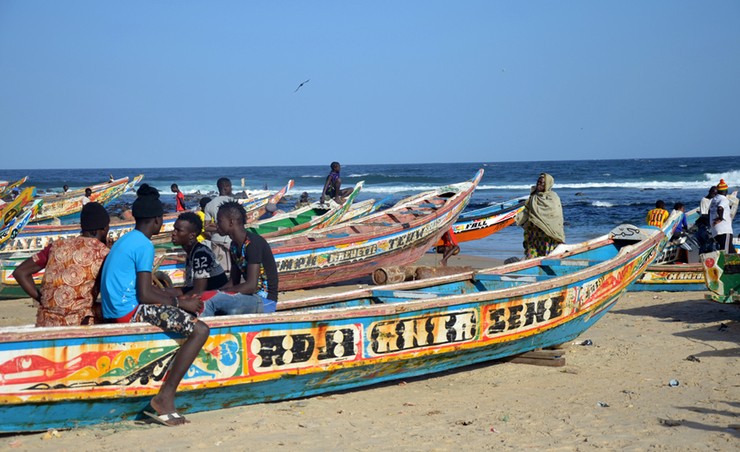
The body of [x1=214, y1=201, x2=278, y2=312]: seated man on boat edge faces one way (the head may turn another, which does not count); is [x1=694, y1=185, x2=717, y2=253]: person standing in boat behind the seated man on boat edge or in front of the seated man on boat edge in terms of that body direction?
behind

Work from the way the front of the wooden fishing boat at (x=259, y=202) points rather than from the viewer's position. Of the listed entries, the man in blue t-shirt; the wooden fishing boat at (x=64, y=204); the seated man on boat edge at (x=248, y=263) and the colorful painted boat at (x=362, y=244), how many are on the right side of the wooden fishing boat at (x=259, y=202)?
3

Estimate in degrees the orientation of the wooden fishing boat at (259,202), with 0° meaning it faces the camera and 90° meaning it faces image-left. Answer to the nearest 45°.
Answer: approximately 270°

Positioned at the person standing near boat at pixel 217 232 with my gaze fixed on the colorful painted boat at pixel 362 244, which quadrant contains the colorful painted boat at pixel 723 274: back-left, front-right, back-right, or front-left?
front-right

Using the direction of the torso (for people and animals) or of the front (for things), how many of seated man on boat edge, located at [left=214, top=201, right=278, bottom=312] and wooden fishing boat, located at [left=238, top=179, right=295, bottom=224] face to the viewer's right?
1

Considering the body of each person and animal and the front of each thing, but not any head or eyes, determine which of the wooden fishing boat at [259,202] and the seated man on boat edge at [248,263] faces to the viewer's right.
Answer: the wooden fishing boat

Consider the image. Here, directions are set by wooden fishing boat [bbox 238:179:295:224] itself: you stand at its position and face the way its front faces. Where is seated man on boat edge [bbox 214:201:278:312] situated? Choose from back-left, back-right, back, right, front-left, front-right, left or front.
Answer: right

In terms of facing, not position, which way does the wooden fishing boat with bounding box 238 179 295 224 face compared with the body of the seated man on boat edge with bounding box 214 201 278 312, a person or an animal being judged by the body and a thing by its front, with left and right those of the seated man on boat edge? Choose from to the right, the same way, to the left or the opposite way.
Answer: the opposite way
